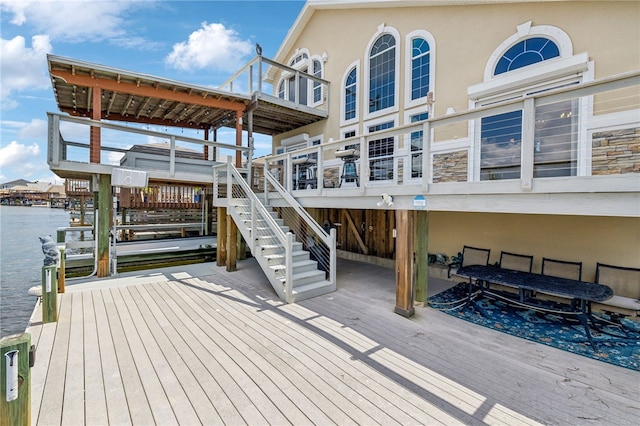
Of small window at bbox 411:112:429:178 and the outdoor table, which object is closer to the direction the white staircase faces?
the outdoor table

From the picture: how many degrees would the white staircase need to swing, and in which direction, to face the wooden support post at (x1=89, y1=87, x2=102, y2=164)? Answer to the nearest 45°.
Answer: approximately 135° to its right

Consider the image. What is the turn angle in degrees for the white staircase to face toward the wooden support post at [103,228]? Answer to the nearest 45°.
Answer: approximately 135° to its right

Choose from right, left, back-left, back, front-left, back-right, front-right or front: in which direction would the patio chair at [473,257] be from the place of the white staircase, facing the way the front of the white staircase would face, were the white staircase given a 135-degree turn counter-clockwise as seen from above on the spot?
right

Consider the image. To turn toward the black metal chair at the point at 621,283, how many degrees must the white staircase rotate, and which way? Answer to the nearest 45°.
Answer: approximately 45° to its left

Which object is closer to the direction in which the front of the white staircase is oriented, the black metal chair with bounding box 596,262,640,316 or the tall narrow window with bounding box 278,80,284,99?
the black metal chair

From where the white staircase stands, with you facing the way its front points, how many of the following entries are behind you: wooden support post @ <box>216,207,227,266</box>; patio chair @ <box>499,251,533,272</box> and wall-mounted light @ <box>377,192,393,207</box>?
1

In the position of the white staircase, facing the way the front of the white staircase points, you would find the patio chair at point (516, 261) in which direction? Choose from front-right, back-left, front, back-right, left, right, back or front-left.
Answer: front-left

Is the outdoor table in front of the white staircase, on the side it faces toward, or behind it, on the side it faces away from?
in front

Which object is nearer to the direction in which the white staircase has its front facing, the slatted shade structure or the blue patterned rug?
the blue patterned rug

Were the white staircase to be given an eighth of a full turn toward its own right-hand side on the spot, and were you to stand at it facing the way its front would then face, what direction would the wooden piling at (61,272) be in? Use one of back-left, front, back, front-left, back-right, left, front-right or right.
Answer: right

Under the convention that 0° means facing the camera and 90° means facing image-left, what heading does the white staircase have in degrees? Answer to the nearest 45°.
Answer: approximately 315°

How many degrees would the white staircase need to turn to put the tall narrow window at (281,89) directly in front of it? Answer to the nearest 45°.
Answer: approximately 135° to its left

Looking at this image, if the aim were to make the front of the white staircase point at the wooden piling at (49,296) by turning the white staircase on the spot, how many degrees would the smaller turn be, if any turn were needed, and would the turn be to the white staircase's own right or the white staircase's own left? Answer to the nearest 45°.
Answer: approximately 90° to the white staircase's own right
